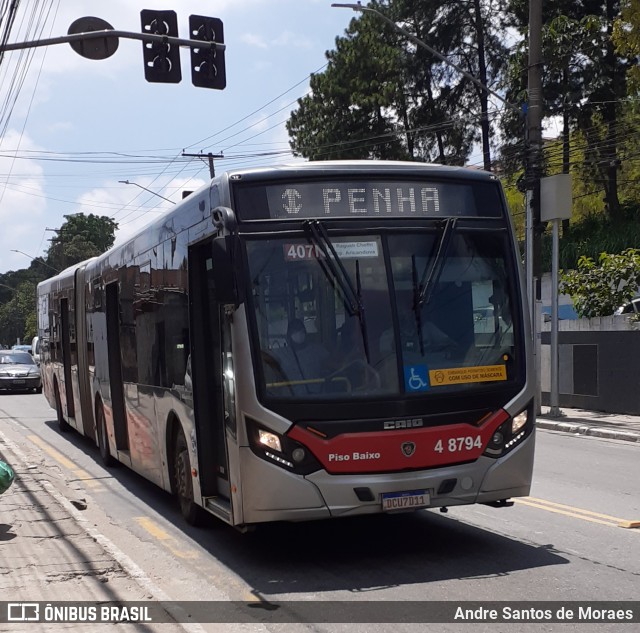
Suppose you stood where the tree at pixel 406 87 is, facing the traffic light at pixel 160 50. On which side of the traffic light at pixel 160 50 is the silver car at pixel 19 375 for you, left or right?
right

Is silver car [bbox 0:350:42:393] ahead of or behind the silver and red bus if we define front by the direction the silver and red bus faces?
behind

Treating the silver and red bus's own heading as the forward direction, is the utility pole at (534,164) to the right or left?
on its left

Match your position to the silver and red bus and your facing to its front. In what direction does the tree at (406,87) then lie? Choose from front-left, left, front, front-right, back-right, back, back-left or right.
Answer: back-left

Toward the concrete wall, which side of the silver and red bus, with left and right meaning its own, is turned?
left

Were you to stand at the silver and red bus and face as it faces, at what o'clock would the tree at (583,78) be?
The tree is roughly at 8 o'clock from the silver and red bus.

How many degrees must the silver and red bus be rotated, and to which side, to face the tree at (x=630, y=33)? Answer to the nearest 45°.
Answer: approximately 90° to its left

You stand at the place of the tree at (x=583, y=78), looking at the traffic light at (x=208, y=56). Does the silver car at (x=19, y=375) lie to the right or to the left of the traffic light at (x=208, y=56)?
right

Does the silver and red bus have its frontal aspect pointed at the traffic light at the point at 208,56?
no

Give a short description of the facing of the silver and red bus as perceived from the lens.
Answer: facing the viewer and to the right of the viewer
